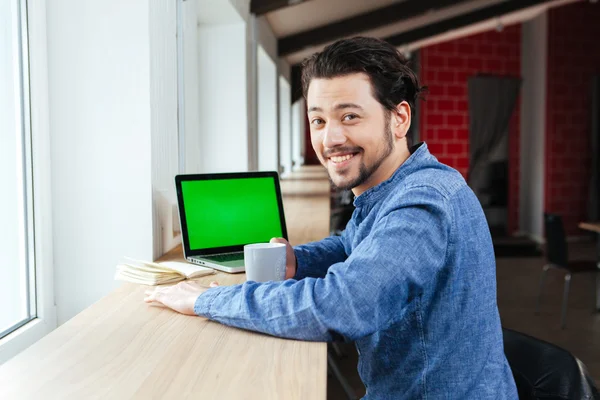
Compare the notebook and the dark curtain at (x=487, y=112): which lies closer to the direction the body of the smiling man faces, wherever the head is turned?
the notebook

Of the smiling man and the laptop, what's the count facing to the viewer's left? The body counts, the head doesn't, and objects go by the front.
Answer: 1

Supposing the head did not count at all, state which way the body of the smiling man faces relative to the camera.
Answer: to the viewer's left

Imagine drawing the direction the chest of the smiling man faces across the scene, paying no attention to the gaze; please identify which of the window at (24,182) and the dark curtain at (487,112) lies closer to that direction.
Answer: the window

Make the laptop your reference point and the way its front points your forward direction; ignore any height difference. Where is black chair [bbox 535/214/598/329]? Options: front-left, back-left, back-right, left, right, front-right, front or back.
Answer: left

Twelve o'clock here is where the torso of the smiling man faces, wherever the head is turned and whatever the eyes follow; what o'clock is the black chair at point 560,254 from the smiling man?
The black chair is roughly at 4 o'clock from the smiling man.

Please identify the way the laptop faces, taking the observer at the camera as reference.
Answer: facing the viewer and to the right of the viewer

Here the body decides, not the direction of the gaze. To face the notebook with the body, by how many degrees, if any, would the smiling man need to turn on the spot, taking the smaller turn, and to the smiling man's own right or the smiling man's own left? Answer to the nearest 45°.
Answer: approximately 45° to the smiling man's own right

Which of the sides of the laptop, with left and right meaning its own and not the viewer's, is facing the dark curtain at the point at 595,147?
left
